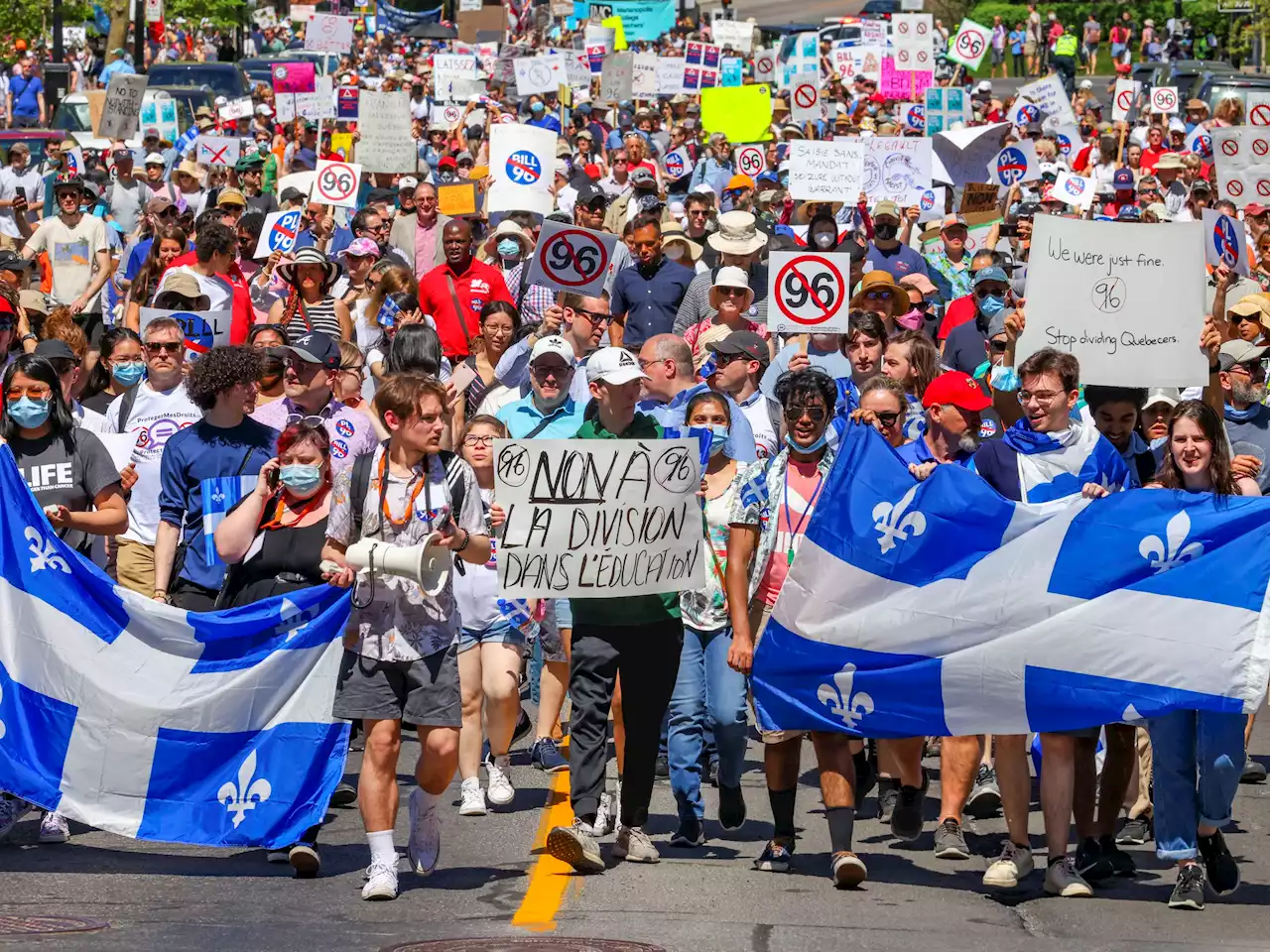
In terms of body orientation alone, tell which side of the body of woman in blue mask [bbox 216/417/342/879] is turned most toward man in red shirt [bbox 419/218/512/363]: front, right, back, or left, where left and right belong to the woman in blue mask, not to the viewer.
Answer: back

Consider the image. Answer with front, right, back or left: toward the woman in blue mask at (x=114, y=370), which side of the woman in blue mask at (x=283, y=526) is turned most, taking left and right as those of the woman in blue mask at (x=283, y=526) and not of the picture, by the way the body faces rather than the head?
back

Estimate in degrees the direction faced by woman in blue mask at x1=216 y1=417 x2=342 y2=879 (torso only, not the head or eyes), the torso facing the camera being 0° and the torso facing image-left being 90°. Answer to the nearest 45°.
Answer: approximately 0°

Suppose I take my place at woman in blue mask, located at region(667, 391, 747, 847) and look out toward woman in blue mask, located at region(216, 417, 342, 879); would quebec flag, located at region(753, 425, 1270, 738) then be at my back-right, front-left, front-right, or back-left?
back-left

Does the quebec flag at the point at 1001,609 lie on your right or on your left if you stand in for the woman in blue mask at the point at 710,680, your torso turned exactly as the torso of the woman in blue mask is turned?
on your left

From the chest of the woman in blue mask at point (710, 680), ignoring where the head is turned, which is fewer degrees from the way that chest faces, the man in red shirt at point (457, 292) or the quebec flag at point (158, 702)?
the quebec flag

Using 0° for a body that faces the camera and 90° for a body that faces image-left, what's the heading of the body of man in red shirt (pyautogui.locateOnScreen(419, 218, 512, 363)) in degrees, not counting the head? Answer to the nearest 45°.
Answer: approximately 0°
